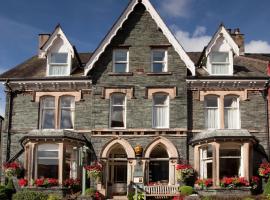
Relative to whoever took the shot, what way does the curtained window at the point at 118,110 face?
facing the viewer

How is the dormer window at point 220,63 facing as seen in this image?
toward the camera

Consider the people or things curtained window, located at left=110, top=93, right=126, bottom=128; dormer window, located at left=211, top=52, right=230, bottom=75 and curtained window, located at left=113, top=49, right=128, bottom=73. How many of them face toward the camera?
3

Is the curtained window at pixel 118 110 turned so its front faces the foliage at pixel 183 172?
no

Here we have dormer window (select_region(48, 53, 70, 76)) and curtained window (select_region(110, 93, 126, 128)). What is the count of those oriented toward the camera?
2

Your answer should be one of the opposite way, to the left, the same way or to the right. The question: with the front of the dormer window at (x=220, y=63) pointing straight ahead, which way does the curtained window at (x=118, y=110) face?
the same way

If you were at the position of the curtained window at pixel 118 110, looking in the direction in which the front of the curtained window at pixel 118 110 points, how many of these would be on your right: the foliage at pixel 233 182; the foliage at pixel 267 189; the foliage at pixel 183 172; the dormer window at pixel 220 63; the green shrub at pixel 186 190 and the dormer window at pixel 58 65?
1

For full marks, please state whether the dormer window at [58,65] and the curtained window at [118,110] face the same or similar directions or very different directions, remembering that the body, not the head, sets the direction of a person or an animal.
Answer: same or similar directions

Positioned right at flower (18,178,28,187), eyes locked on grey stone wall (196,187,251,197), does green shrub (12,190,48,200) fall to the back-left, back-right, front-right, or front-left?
front-right

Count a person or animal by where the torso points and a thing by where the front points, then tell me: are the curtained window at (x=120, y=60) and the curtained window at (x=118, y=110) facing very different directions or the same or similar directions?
same or similar directions

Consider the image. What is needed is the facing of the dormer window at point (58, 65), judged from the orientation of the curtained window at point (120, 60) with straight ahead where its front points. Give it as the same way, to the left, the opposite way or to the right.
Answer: the same way

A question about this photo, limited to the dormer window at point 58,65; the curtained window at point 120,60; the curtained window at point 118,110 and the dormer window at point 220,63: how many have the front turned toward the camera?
4

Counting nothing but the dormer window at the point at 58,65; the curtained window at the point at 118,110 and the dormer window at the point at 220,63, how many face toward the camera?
3
